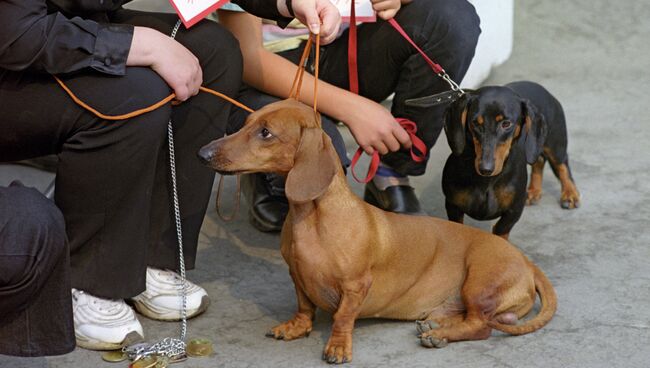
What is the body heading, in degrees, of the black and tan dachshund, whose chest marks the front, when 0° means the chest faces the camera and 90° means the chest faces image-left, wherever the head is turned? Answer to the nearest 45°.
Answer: approximately 45°

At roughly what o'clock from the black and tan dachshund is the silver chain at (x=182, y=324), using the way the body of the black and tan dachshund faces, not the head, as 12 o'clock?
The silver chain is roughly at 12 o'clock from the black and tan dachshund.
